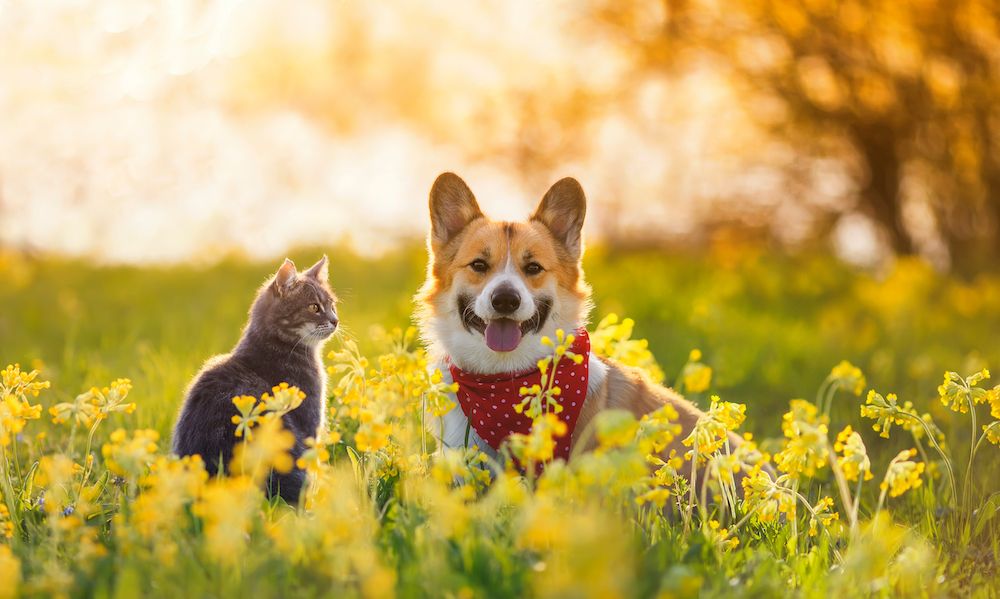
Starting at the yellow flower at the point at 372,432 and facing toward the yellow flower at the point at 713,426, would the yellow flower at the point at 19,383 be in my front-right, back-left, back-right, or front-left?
back-left

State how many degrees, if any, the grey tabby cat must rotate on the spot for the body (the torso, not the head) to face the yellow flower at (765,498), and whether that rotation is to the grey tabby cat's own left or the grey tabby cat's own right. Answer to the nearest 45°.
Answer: approximately 45° to the grey tabby cat's own right

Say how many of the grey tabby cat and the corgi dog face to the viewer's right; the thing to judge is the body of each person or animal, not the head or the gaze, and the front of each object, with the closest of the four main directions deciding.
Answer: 1

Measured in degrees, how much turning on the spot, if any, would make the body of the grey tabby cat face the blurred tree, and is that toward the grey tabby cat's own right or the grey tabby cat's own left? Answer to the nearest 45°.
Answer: approximately 45° to the grey tabby cat's own left

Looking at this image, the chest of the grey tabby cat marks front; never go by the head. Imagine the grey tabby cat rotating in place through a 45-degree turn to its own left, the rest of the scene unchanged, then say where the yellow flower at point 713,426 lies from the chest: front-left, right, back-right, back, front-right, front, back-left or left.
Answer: right

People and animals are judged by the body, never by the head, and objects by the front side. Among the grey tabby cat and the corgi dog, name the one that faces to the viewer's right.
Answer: the grey tabby cat

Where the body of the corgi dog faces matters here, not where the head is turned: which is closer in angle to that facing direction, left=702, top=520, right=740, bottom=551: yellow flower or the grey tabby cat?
the grey tabby cat

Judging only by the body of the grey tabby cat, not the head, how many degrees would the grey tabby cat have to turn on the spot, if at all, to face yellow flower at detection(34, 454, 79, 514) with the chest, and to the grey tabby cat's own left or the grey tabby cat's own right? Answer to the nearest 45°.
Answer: approximately 135° to the grey tabby cat's own right

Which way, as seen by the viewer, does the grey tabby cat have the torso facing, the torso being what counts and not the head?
to the viewer's right
